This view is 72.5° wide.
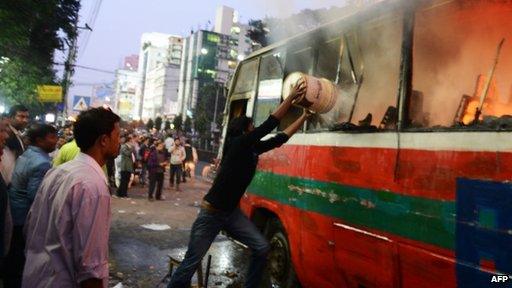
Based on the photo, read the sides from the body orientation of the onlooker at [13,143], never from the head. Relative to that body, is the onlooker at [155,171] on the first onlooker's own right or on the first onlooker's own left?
on the first onlooker's own left

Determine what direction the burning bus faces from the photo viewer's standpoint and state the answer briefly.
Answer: facing away from the viewer and to the left of the viewer

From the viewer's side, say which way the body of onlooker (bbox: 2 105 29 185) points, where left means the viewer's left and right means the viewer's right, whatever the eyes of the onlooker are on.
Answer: facing the viewer and to the right of the viewer

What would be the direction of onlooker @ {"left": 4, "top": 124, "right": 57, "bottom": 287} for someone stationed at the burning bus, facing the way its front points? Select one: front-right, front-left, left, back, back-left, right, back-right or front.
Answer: front-left

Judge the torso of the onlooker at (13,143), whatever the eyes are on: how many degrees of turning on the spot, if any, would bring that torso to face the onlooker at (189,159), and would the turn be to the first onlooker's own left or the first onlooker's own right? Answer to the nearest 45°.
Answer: approximately 90° to the first onlooker's own left

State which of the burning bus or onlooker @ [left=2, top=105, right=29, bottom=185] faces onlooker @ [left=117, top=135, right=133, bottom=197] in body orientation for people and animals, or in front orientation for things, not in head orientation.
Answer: the burning bus

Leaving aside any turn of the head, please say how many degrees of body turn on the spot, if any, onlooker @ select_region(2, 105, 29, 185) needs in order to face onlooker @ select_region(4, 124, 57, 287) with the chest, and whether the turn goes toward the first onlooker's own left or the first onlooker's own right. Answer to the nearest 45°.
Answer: approximately 45° to the first onlooker's own right

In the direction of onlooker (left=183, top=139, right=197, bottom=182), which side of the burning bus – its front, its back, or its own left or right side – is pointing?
front

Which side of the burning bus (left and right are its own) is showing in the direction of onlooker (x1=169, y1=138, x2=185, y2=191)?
front

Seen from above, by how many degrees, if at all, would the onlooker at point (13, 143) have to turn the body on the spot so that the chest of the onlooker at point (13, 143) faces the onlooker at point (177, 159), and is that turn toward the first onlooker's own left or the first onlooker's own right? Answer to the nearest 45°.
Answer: approximately 90° to the first onlooker's own left

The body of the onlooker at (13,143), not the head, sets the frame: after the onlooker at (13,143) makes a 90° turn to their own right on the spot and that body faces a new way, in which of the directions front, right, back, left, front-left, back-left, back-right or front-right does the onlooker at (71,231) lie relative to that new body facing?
front-left
